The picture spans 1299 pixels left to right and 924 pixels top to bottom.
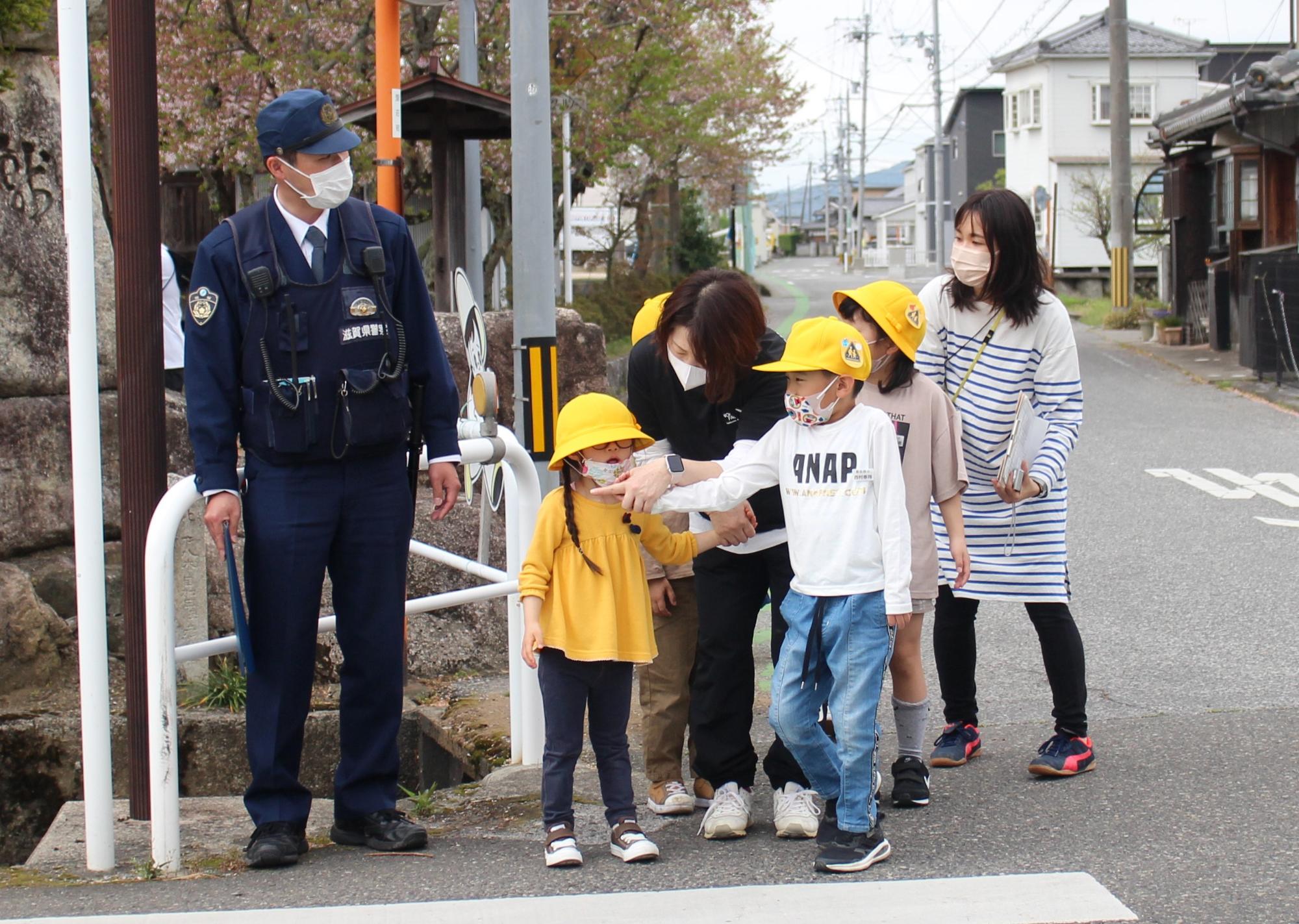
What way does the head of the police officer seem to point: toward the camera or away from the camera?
toward the camera

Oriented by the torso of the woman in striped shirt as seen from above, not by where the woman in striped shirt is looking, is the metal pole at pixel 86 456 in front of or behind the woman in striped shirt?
in front

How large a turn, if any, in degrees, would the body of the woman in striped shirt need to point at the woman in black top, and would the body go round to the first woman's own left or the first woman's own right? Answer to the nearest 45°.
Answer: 0° — they already face them

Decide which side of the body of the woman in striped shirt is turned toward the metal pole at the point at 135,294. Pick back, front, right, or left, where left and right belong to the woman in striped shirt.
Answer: front

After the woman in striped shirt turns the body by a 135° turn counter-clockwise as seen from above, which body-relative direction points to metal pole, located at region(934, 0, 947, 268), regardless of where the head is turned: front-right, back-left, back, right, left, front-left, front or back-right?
left

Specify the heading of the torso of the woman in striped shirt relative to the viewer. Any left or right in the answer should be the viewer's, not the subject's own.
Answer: facing the viewer and to the left of the viewer

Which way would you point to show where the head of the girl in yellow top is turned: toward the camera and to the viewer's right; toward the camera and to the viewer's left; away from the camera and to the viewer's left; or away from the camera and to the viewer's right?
toward the camera and to the viewer's right

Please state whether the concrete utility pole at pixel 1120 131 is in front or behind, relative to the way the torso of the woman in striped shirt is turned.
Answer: behind

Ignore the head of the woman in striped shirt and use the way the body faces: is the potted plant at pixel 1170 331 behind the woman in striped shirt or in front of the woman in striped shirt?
behind

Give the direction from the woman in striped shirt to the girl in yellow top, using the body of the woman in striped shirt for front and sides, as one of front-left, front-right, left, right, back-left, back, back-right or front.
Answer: front

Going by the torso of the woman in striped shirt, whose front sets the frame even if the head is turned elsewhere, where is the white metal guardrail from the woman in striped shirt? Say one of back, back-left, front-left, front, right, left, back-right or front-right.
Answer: front

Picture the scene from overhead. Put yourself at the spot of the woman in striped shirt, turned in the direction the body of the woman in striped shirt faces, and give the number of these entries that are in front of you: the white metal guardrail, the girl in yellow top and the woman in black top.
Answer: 3

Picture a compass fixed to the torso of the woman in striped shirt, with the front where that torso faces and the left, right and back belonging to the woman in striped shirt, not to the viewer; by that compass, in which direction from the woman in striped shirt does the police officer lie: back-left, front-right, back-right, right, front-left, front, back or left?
front

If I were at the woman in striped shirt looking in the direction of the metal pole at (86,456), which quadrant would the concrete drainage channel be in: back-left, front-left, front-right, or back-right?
front-right
